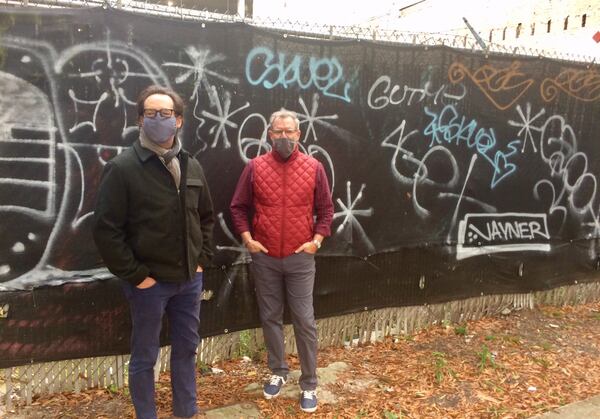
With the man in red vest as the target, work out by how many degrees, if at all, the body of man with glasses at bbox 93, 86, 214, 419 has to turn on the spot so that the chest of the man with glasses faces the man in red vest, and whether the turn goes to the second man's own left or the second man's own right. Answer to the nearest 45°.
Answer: approximately 90° to the second man's own left

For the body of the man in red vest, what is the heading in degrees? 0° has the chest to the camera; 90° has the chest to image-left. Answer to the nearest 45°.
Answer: approximately 0°

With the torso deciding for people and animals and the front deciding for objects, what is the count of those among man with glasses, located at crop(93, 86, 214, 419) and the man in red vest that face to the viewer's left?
0

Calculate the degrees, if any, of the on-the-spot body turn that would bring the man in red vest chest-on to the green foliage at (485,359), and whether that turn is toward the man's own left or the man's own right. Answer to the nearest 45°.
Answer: approximately 90° to the man's own left

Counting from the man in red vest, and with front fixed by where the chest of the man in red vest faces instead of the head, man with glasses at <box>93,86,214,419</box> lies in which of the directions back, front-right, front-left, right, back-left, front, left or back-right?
front-right

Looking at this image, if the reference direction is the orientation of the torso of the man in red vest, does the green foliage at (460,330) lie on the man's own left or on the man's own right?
on the man's own left

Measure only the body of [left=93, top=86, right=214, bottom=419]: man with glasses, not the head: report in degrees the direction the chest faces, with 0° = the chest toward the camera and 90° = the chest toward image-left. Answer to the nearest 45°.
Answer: approximately 315°
